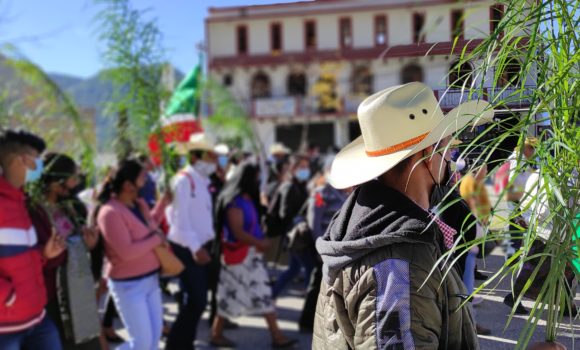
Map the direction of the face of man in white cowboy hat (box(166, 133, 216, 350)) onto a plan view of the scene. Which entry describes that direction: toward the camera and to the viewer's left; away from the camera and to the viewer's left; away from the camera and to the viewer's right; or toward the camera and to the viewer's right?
toward the camera and to the viewer's right

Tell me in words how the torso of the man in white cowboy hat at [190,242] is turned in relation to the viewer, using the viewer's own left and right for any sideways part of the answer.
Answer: facing the viewer and to the right of the viewer

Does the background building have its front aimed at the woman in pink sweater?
yes

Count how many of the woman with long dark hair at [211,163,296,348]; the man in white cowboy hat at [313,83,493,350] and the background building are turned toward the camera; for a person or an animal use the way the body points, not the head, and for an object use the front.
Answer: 1

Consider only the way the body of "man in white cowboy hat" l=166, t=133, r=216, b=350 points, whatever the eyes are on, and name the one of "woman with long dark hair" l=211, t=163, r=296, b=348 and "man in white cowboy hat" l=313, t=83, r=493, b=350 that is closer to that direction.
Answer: the man in white cowboy hat

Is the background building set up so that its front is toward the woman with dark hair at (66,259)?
yes

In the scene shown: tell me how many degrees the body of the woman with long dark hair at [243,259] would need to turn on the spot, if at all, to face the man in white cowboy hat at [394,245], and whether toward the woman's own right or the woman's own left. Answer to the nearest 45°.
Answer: approximately 90° to the woman's own right

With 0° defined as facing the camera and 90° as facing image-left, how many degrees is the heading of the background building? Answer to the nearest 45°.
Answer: approximately 0°

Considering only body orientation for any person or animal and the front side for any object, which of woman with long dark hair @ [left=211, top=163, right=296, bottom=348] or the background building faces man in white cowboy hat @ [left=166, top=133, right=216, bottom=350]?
the background building

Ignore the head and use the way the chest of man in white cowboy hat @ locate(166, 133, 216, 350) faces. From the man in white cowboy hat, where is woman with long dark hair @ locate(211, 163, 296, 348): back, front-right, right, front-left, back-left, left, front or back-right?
front

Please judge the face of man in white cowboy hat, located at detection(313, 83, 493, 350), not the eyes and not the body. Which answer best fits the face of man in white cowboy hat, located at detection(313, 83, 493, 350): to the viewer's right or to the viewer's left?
to the viewer's right
